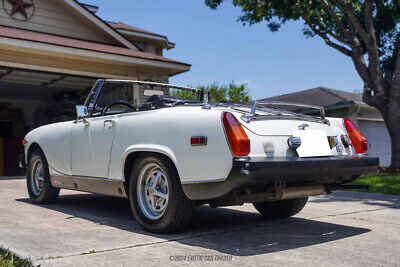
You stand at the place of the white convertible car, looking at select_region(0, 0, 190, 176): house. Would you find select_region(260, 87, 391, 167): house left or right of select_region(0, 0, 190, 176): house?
right

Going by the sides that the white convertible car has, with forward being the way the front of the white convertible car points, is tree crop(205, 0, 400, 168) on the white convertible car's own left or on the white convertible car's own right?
on the white convertible car's own right

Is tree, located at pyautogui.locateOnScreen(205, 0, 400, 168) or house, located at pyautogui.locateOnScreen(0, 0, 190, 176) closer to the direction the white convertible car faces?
the house

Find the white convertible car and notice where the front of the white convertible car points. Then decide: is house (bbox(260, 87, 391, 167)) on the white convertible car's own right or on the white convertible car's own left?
on the white convertible car's own right

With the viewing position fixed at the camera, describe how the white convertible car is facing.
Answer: facing away from the viewer and to the left of the viewer

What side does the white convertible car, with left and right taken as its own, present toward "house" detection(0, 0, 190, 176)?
front

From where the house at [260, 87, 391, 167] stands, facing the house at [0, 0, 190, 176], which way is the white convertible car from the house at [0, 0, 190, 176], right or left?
left
